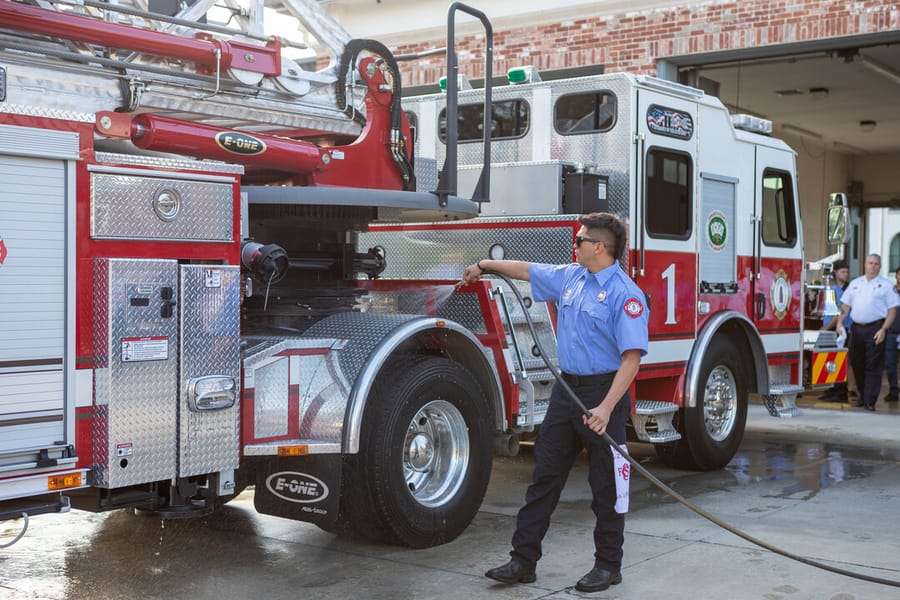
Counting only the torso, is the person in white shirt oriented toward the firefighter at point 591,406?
yes

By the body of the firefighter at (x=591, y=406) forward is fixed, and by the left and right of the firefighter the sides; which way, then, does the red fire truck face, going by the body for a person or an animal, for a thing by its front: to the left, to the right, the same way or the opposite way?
the opposite way

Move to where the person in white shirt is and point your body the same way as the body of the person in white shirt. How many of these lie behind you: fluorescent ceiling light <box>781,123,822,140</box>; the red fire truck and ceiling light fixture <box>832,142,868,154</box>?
2

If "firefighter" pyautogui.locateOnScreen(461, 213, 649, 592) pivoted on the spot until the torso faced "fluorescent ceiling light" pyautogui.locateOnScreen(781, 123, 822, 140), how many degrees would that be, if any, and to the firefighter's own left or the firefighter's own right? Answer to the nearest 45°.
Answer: approximately 135° to the firefighter's own right

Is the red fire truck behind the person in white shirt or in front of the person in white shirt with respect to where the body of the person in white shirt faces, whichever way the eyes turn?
in front

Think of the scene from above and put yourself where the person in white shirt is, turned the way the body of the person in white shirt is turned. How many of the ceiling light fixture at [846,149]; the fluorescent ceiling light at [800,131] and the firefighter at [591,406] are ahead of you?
1

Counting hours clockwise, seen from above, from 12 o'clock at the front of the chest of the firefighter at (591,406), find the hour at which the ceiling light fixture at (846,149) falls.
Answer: The ceiling light fixture is roughly at 5 o'clock from the firefighter.

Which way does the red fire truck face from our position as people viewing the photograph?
facing away from the viewer and to the right of the viewer

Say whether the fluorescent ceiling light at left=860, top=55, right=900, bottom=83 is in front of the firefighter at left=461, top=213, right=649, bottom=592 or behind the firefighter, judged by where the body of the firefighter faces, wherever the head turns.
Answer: behind

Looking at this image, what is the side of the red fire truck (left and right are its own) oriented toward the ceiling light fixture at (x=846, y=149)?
front

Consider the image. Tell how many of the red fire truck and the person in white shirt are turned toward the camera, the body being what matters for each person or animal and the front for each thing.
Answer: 1

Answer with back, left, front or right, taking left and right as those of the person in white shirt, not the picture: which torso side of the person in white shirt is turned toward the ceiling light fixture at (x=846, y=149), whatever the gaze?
back

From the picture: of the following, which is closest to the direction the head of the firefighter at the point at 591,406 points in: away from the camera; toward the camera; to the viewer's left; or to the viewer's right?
to the viewer's left
